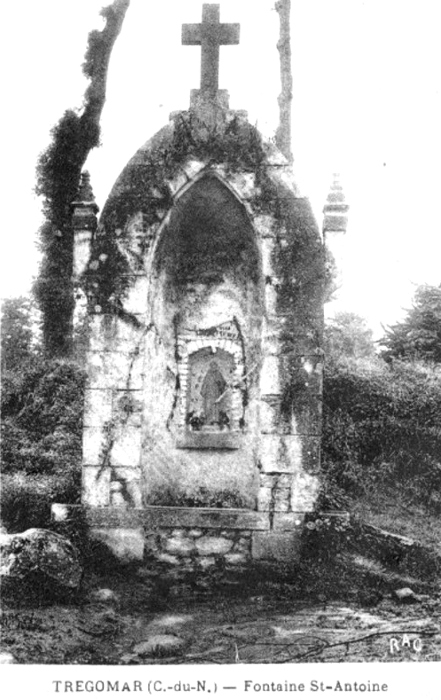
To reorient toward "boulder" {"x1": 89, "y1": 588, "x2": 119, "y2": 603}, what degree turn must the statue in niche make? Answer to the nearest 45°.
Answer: approximately 45° to its right

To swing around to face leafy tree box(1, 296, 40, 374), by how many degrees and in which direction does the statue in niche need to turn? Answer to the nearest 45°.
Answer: approximately 135° to its right

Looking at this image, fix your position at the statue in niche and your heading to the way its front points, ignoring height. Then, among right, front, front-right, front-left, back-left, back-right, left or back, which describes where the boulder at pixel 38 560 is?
front-right

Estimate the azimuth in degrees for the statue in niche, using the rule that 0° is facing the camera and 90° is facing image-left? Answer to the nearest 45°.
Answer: approximately 0°

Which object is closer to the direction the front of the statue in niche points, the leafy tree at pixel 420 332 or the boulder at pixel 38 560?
the boulder

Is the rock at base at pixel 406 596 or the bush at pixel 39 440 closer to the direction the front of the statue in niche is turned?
the rock at base

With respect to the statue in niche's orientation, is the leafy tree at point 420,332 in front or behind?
behind

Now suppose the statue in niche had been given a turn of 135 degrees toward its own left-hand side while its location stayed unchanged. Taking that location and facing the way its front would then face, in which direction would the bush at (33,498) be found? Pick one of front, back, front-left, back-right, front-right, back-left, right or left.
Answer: back-left
